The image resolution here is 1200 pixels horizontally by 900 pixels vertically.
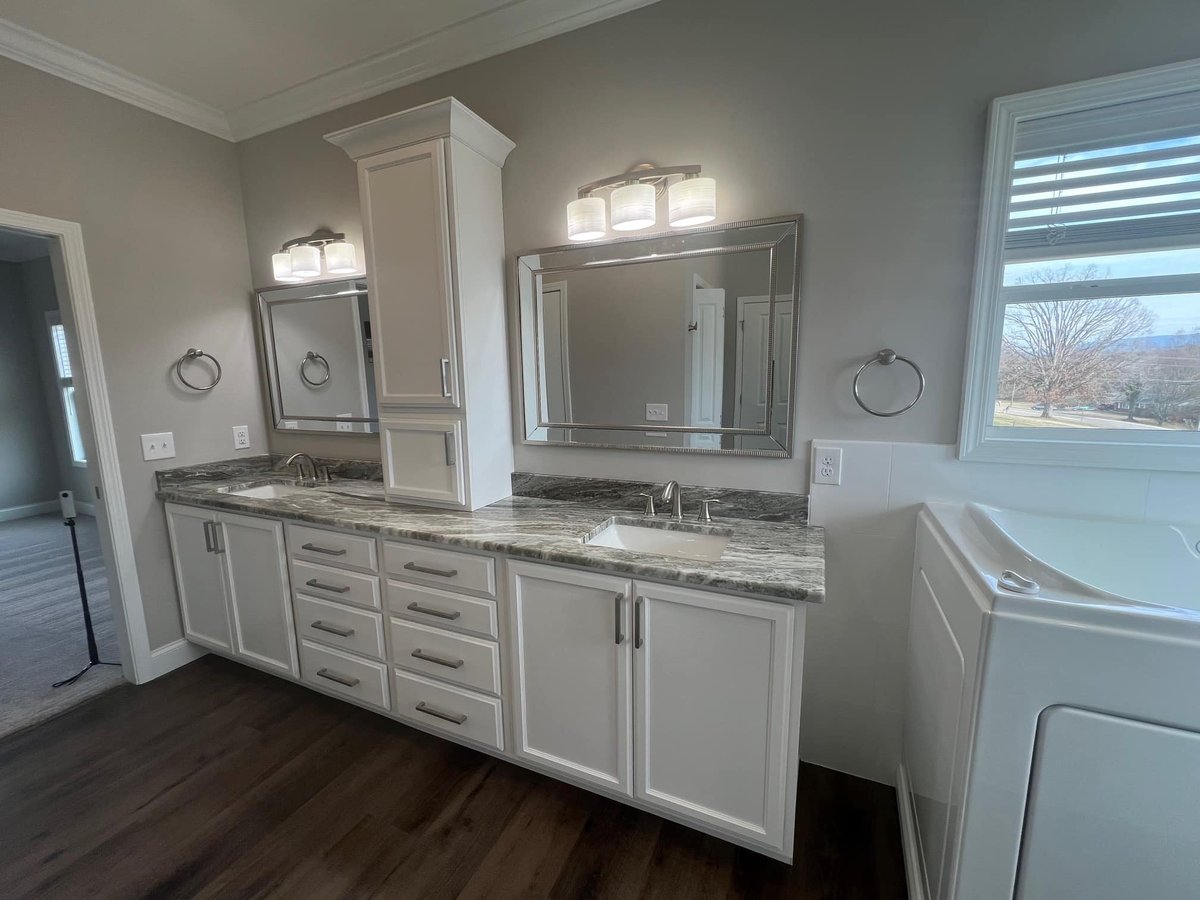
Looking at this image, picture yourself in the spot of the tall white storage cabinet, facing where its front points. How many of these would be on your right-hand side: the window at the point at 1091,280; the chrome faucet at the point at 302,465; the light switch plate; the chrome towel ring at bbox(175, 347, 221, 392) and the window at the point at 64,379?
4

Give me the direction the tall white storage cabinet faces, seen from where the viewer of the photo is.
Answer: facing the viewer and to the left of the viewer

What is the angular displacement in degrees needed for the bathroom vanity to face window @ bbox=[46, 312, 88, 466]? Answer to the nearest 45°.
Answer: approximately 90° to its right

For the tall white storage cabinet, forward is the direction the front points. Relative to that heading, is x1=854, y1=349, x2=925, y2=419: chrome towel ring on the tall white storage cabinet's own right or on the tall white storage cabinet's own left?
on the tall white storage cabinet's own left

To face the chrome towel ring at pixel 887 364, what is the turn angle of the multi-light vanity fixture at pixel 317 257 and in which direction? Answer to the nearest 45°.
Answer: approximately 90° to its left

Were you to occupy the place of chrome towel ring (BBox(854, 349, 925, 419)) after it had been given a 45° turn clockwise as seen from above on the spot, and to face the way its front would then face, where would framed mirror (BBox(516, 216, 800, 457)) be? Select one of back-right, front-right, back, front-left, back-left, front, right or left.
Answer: front-right

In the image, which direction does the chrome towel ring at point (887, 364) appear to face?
toward the camera

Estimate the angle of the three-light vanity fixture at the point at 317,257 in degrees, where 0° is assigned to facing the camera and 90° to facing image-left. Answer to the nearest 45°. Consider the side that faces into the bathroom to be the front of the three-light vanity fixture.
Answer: approximately 45°

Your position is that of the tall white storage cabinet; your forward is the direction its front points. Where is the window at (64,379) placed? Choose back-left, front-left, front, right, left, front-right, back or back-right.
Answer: right

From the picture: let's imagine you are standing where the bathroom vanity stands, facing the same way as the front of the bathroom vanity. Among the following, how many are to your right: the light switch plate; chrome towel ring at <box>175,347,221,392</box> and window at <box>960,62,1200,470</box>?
2

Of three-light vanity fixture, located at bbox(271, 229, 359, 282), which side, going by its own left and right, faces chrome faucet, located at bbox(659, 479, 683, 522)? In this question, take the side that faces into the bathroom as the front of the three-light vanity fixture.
left

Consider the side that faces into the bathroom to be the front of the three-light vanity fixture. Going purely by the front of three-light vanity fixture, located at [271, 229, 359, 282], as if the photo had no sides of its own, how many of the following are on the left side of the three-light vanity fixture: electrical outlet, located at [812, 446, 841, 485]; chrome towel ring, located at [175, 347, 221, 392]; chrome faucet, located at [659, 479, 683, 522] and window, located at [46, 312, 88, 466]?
2

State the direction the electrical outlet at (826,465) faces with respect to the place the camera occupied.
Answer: facing the viewer

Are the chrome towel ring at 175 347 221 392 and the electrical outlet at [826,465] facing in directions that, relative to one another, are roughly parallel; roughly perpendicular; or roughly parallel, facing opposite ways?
roughly perpendicular

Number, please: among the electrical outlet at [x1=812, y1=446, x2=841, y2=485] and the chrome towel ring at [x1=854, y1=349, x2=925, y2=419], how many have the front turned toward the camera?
2

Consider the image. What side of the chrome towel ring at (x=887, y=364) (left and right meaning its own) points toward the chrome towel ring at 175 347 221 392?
right
